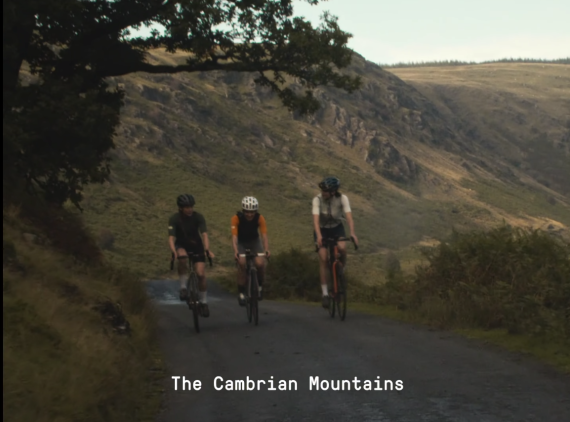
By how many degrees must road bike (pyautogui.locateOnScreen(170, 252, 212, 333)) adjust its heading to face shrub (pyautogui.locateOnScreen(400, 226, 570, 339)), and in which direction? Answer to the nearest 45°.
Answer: approximately 90° to its left

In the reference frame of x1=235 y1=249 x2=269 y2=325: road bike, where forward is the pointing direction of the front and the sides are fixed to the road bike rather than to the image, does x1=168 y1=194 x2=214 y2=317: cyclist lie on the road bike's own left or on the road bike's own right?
on the road bike's own right

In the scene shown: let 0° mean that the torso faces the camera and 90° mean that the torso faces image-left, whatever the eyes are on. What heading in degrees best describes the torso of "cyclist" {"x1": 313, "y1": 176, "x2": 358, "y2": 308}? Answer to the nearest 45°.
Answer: approximately 0°

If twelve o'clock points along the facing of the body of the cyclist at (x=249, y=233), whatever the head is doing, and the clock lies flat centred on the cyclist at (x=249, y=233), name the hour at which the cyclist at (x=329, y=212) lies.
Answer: the cyclist at (x=329, y=212) is roughly at 9 o'clock from the cyclist at (x=249, y=233).

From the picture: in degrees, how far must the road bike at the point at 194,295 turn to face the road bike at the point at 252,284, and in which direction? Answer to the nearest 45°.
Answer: approximately 135° to its left

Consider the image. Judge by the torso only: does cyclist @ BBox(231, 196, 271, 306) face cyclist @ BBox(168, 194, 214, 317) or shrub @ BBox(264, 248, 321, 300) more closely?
the cyclist

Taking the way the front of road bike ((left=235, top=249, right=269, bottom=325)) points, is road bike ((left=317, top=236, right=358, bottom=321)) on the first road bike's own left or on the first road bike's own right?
on the first road bike's own left

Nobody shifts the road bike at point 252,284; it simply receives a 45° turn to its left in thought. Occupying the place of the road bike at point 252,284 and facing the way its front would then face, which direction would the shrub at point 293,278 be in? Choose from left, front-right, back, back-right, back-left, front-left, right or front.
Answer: back-left

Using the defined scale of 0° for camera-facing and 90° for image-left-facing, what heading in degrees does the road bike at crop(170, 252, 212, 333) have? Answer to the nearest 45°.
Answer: approximately 0°
